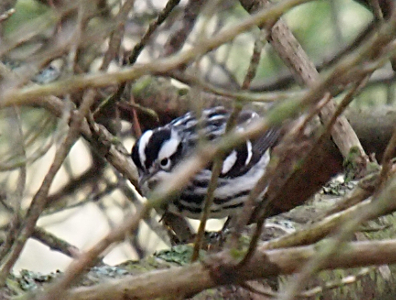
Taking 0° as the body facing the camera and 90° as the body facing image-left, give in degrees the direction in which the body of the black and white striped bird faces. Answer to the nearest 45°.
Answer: approximately 45°
